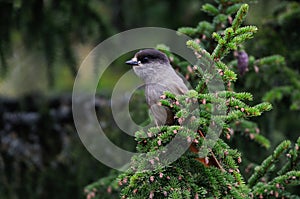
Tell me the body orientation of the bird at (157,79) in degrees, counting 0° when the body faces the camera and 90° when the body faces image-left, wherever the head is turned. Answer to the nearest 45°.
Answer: approximately 90°
